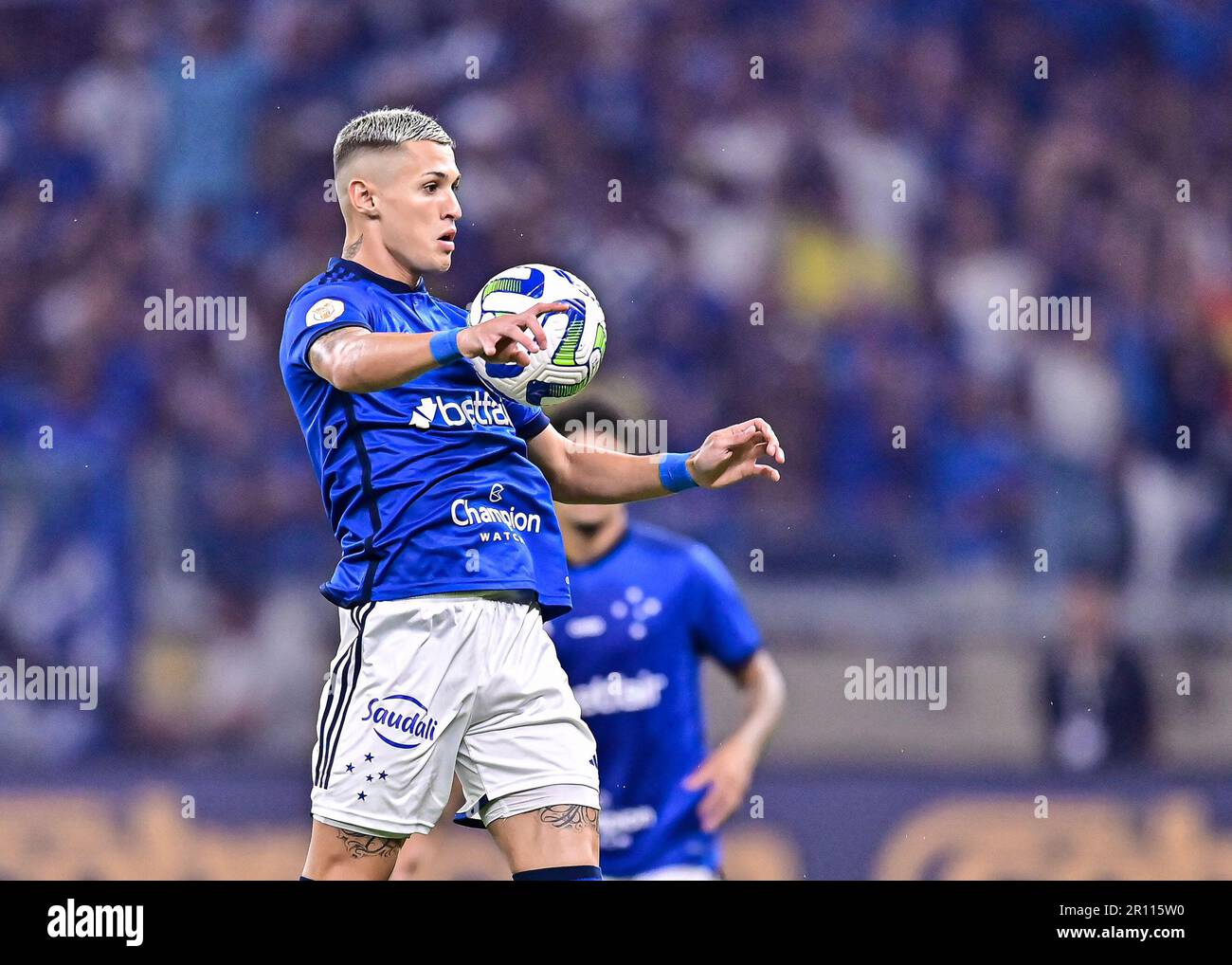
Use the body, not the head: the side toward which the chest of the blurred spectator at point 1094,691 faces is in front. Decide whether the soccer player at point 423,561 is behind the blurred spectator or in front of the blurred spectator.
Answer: in front

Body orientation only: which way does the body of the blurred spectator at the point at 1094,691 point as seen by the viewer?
toward the camera

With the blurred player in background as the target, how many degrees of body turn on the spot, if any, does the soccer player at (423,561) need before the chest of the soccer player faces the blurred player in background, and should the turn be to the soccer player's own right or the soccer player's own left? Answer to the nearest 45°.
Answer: approximately 135° to the soccer player's own left

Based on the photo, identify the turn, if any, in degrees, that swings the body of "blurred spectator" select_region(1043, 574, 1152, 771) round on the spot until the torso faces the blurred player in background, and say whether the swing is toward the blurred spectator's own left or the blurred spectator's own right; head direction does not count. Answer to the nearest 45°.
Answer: approximately 45° to the blurred spectator's own right

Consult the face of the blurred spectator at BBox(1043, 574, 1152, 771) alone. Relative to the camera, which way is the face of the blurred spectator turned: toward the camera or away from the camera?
toward the camera

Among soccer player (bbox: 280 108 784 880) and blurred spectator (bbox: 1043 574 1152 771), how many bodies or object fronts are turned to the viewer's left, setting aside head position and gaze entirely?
0

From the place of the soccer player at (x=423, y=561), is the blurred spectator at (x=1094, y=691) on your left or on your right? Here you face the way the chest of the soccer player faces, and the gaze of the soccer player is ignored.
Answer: on your left
